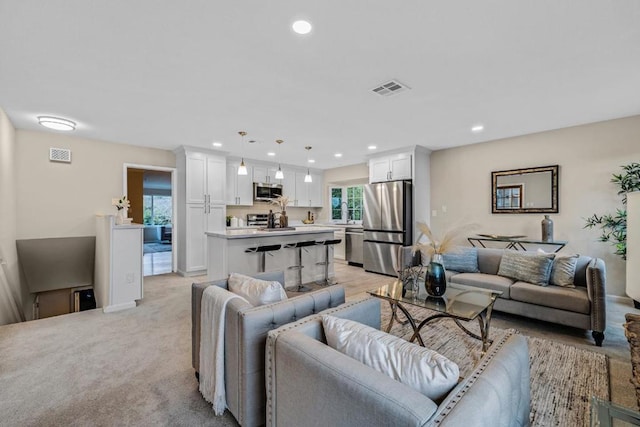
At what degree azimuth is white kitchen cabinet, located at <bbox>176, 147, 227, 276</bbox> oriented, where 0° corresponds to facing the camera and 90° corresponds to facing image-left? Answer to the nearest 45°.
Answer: approximately 315°

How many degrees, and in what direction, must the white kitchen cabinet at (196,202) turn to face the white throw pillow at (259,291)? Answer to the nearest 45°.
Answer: approximately 45° to its right

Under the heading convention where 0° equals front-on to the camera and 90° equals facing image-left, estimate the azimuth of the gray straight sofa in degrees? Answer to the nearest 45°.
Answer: approximately 45°

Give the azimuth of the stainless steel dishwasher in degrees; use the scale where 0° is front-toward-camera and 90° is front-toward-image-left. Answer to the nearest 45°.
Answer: approximately 45°

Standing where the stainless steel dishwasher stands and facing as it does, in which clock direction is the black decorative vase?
The black decorative vase is roughly at 10 o'clock from the stainless steel dishwasher.

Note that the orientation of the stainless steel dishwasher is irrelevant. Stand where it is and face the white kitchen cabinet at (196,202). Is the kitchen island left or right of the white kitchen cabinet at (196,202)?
left

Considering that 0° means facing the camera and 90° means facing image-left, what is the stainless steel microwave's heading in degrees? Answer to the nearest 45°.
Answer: approximately 315°

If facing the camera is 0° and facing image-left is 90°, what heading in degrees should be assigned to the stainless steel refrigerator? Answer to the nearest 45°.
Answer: approximately 45°
